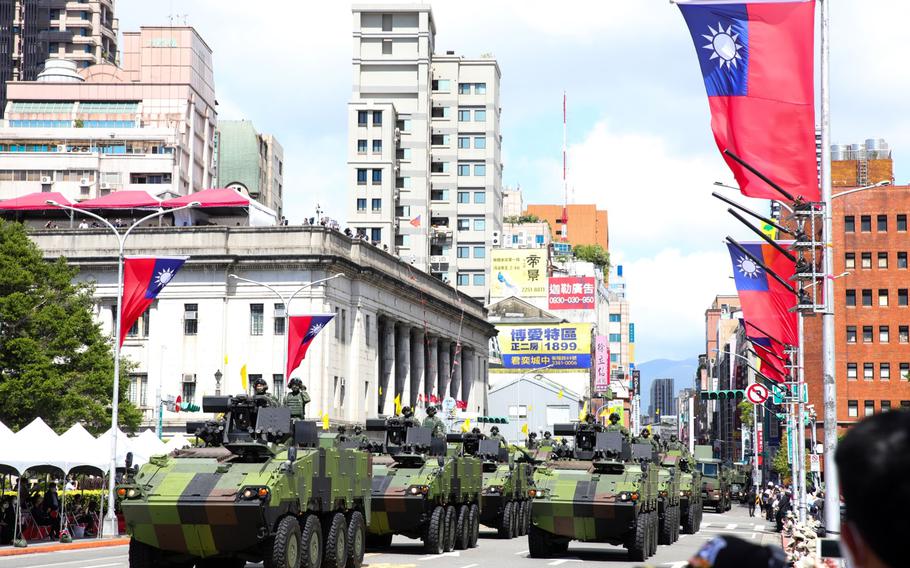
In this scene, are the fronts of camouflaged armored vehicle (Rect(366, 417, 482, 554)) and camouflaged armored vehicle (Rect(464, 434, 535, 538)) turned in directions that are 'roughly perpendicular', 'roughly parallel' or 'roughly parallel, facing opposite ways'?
roughly parallel

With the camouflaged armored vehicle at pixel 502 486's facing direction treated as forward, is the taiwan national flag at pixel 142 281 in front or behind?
in front

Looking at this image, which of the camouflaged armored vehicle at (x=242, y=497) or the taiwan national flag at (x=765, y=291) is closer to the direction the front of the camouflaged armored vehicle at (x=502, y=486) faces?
the camouflaged armored vehicle

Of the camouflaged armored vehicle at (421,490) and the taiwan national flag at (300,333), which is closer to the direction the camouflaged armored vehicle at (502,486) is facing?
the camouflaged armored vehicle

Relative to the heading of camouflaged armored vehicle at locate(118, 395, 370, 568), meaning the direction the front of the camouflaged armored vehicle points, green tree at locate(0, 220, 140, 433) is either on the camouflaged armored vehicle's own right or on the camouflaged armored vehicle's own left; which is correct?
on the camouflaged armored vehicle's own right

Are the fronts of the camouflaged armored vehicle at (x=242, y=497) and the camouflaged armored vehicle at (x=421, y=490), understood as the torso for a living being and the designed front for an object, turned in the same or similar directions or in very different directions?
same or similar directions

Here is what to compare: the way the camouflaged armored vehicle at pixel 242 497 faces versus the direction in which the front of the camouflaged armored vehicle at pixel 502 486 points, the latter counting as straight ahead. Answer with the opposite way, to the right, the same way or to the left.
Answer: the same way

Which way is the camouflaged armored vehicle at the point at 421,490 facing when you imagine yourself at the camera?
facing the viewer and to the left of the viewer

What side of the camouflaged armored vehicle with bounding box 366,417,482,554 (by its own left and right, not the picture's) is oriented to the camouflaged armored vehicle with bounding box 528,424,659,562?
left

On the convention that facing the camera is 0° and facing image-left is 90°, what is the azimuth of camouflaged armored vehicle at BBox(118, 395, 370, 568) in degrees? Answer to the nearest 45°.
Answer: approximately 45°

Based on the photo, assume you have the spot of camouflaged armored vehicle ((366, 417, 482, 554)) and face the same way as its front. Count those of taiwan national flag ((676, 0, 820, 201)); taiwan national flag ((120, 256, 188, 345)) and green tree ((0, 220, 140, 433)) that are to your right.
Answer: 2

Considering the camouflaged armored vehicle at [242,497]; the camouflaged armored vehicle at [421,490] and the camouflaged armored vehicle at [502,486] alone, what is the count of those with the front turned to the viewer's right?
0

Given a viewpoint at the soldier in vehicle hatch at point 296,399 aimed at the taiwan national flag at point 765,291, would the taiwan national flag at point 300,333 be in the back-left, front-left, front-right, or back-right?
front-left

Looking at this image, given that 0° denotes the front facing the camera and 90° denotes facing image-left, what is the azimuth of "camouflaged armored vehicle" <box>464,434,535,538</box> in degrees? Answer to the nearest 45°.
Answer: approximately 45°
